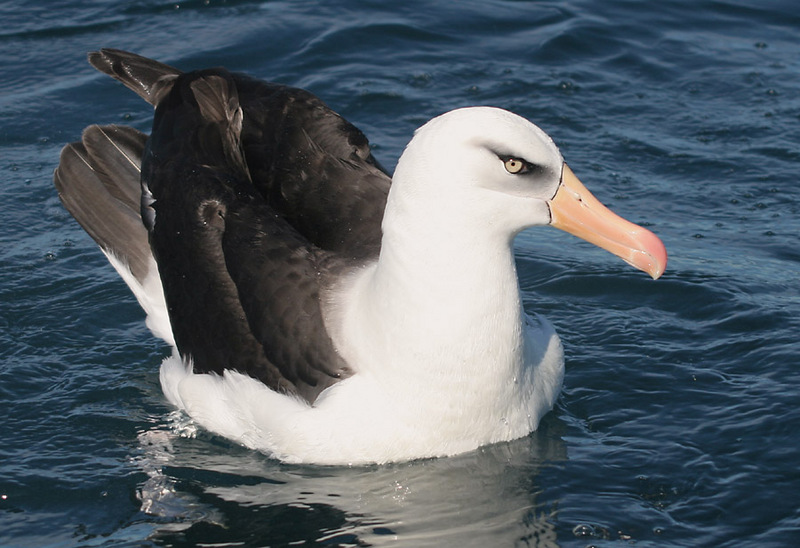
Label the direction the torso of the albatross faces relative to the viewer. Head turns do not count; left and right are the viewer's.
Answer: facing the viewer and to the right of the viewer
